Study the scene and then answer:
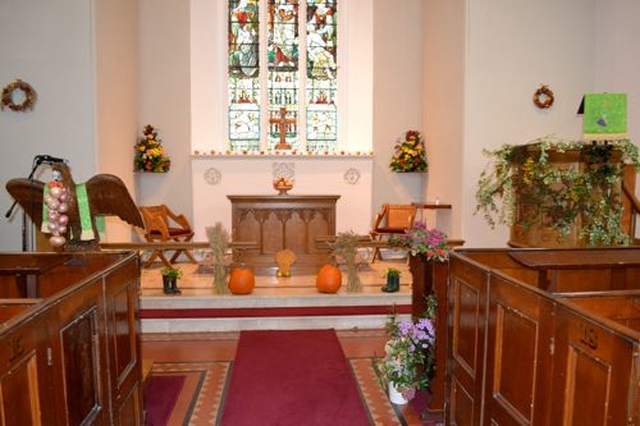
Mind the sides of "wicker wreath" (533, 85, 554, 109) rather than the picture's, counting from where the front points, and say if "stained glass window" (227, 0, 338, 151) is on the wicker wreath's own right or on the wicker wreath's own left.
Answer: on the wicker wreath's own right

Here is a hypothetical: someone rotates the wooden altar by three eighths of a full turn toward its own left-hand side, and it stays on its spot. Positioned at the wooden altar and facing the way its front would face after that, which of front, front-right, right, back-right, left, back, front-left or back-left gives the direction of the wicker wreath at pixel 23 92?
back-left

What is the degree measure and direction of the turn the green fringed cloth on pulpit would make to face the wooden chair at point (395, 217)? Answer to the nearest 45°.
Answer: approximately 135° to its right

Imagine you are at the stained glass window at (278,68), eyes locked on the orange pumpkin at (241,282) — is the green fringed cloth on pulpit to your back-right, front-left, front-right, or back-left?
front-left

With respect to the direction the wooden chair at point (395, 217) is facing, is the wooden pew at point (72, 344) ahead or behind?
ahead

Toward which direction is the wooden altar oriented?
toward the camera

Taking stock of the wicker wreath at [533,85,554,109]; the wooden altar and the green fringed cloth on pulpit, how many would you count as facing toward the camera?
3

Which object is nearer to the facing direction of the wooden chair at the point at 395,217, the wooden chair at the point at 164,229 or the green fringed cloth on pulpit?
the wooden chair

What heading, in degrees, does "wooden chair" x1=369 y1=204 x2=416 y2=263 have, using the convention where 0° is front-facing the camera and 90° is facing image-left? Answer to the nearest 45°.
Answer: approximately 45°

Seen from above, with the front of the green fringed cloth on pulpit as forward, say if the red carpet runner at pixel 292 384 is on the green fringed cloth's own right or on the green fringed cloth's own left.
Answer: on the green fringed cloth's own right

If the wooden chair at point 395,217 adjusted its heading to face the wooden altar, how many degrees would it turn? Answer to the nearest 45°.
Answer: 0° — it already faces it

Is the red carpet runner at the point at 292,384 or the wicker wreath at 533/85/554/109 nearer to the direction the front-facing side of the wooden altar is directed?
the red carpet runner

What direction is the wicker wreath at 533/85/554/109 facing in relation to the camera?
toward the camera

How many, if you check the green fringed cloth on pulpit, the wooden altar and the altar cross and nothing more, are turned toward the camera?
3

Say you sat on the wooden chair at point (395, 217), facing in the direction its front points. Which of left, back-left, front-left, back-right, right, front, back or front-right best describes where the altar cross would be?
front-right

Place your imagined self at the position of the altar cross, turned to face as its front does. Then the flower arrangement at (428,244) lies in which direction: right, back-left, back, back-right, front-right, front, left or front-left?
front
